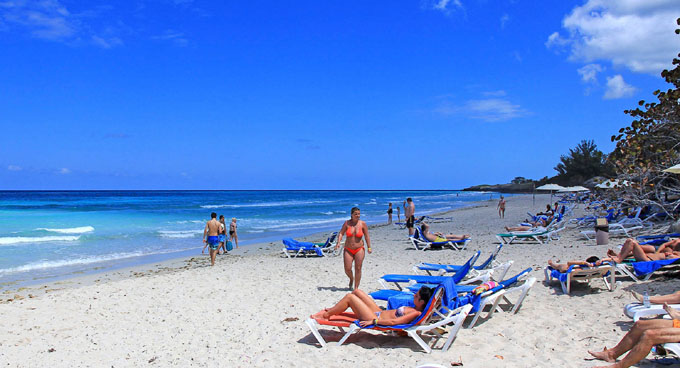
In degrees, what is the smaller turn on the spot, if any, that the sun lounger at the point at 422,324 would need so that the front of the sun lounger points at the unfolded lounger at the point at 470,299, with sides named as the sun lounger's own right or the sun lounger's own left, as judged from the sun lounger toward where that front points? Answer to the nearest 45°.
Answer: approximately 135° to the sun lounger's own right

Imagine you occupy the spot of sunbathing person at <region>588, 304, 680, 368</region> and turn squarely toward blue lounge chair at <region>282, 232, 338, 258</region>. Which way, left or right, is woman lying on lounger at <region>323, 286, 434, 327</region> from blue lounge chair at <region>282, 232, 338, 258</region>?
left

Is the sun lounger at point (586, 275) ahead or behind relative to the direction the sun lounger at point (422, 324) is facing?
behind

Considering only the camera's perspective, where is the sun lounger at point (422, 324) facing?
facing to the left of the viewer

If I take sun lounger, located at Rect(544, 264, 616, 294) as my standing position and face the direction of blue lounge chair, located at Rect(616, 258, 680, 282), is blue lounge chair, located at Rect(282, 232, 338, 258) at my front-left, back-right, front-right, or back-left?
back-left

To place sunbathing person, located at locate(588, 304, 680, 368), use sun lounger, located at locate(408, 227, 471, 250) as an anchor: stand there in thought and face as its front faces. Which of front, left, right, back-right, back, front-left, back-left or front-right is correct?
right

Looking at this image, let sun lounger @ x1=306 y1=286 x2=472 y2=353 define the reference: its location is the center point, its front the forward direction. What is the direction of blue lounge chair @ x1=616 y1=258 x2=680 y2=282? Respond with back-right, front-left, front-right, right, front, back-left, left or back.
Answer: back-right

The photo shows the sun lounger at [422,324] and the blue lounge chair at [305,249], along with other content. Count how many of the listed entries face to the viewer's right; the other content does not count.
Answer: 0

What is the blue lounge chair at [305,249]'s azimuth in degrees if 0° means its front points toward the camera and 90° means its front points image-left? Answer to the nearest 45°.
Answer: approximately 90°

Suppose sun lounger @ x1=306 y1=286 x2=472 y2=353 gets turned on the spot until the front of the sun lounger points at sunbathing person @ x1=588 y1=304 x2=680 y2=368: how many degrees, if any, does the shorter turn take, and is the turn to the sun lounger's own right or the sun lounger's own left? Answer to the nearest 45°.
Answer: approximately 135° to the sun lounger's own left

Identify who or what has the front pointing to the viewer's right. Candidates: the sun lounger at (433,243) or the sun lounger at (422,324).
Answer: the sun lounger at (433,243)

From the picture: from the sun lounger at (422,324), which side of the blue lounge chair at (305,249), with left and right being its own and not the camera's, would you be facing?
left
